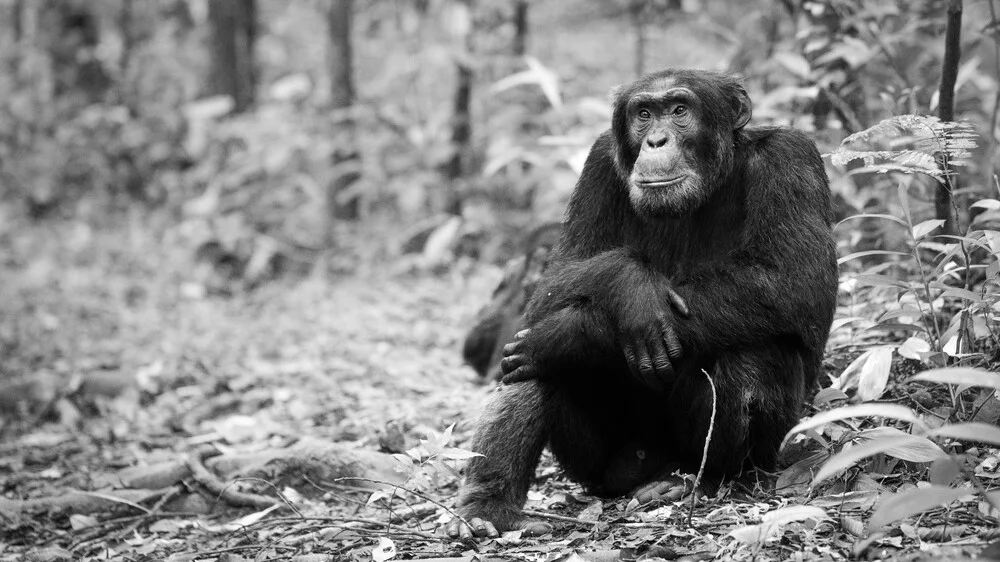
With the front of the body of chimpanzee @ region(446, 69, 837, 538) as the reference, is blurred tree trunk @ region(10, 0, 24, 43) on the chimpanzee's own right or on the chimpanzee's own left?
on the chimpanzee's own right

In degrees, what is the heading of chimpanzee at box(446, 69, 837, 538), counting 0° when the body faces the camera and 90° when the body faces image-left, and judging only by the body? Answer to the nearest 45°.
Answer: approximately 45°

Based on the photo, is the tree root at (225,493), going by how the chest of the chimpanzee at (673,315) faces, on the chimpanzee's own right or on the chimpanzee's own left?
on the chimpanzee's own right

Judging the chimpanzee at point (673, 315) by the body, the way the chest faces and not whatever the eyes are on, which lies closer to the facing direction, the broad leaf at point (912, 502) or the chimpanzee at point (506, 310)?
the broad leaf

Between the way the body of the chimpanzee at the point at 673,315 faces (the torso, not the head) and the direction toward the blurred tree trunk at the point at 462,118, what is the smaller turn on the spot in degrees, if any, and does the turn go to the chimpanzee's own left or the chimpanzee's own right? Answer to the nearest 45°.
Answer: approximately 135° to the chimpanzee's own right

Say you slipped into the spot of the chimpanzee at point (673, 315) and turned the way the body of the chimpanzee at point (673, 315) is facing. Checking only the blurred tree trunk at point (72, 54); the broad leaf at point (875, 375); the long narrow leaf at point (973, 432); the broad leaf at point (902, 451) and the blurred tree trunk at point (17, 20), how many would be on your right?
2

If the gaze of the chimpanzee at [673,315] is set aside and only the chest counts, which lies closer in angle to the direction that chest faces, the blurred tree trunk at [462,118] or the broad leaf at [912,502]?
the broad leaf

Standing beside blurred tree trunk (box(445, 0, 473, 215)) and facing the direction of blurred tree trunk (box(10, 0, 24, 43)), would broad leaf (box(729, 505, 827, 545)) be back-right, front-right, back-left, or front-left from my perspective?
back-left

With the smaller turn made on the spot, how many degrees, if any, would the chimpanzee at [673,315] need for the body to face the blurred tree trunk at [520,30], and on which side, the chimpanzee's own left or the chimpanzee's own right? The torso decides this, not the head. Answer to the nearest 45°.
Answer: approximately 135° to the chimpanzee's own right

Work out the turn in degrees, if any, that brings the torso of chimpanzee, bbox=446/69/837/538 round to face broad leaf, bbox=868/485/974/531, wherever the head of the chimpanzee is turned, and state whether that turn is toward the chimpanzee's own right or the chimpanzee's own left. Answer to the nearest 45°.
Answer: approximately 45° to the chimpanzee's own left

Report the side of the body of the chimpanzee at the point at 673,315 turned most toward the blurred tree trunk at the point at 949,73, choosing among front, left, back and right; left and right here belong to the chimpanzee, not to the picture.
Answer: back

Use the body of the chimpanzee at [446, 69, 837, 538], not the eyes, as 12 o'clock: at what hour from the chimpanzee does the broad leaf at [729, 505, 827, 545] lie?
The broad leaf is roughly at 10 o'clock from the chimpanzee.
